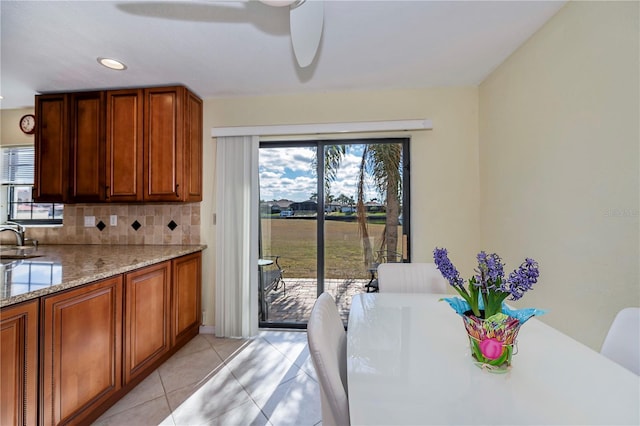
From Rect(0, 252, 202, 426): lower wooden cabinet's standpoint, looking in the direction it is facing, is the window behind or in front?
behind

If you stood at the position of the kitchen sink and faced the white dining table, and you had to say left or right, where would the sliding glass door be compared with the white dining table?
left

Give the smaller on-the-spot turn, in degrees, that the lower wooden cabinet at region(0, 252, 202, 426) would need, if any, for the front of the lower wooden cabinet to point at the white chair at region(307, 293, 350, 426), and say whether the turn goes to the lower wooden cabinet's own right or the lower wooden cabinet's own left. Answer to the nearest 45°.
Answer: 0° — it already faces it

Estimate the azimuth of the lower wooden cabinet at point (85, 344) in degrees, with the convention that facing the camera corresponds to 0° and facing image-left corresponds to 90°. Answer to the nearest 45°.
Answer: approximately 315°
